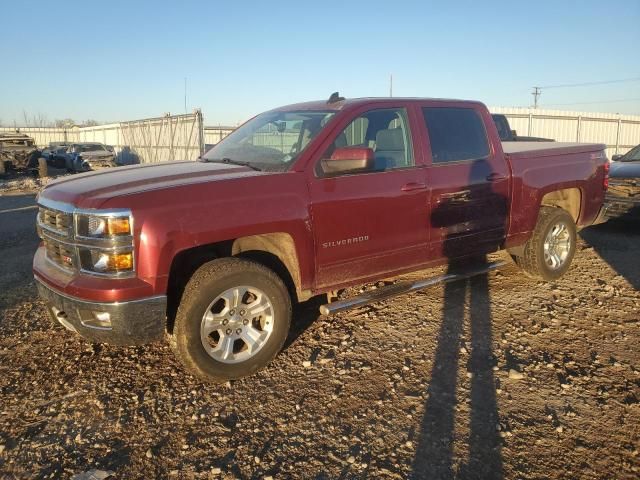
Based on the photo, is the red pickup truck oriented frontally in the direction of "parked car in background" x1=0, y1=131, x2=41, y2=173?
no

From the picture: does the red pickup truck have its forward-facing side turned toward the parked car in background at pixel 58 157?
no

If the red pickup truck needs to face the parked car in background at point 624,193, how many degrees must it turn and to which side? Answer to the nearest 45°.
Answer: approximately 180°

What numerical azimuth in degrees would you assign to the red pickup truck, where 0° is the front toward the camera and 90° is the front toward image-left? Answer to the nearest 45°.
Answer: approximately 45°

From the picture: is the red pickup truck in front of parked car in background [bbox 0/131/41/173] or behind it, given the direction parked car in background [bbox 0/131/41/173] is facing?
in front

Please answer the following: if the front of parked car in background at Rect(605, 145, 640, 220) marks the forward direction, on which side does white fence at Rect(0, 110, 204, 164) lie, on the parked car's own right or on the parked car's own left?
on the parked car's own right

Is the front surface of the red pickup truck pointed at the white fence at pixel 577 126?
no

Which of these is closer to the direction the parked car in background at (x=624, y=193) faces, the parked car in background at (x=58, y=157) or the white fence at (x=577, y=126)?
the parked car in background

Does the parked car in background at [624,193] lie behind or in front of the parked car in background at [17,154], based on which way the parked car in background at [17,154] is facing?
in front

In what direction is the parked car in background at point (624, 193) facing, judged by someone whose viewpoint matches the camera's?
facing the viewer and to the left of the viewer

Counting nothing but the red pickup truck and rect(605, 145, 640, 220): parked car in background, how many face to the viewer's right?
0
